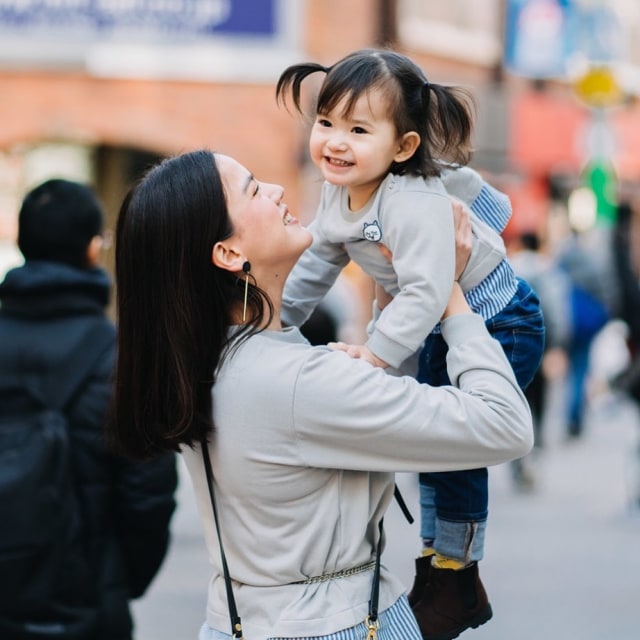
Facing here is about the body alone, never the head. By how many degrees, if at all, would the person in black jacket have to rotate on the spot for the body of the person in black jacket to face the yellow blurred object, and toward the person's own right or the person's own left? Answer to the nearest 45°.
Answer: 0° — they already face it

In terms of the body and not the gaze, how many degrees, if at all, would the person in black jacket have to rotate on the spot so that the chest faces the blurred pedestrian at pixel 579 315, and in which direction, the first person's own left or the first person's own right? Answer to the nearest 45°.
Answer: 0° — they already face them

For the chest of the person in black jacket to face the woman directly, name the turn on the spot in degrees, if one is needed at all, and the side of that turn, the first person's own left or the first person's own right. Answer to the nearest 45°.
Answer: approximately 135° to the first person's own right

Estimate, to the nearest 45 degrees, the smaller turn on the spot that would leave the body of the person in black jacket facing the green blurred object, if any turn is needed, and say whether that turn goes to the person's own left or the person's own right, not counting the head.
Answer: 0° — they already face it

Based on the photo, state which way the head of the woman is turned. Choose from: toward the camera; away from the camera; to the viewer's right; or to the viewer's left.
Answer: to the viewer's right

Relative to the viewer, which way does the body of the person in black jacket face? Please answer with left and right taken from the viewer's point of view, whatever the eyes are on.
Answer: facing away from the viewer and to the right of the viewer

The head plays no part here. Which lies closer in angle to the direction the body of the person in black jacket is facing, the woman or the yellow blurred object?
the yellow blurred object

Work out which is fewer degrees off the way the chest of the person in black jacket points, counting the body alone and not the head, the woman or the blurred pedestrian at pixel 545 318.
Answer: the blurred pedestrian
